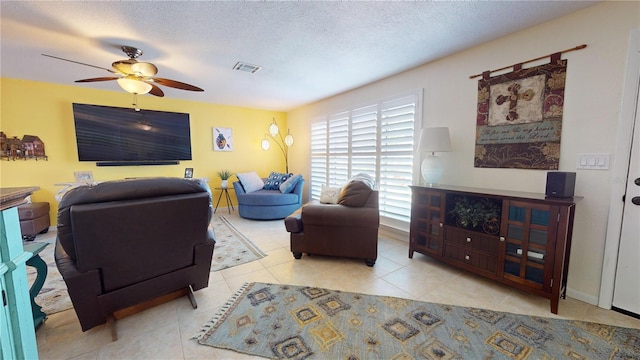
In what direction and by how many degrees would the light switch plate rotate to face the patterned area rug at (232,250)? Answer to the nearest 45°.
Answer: approximately 45° to its right

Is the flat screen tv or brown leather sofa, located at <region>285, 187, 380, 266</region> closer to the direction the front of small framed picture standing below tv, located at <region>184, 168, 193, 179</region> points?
the brown leather sofa

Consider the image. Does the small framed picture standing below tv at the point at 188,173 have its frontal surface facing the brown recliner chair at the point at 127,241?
yes

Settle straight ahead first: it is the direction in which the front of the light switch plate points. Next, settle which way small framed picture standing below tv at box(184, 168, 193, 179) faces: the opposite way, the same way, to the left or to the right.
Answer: to the left

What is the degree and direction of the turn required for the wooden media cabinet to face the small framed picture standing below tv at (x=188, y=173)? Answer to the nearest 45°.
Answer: approximately 45° to its right

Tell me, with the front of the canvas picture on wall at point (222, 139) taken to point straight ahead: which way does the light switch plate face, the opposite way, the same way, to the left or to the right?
to the right

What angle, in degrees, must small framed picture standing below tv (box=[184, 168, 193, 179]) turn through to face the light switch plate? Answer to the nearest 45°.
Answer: approximately 45° to its left

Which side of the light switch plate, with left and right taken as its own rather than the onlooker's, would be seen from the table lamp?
right

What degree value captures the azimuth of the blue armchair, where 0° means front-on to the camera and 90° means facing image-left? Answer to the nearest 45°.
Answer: approximately 0°

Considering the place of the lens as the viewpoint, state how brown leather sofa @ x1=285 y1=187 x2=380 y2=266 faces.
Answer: facing to the left of the viewer
